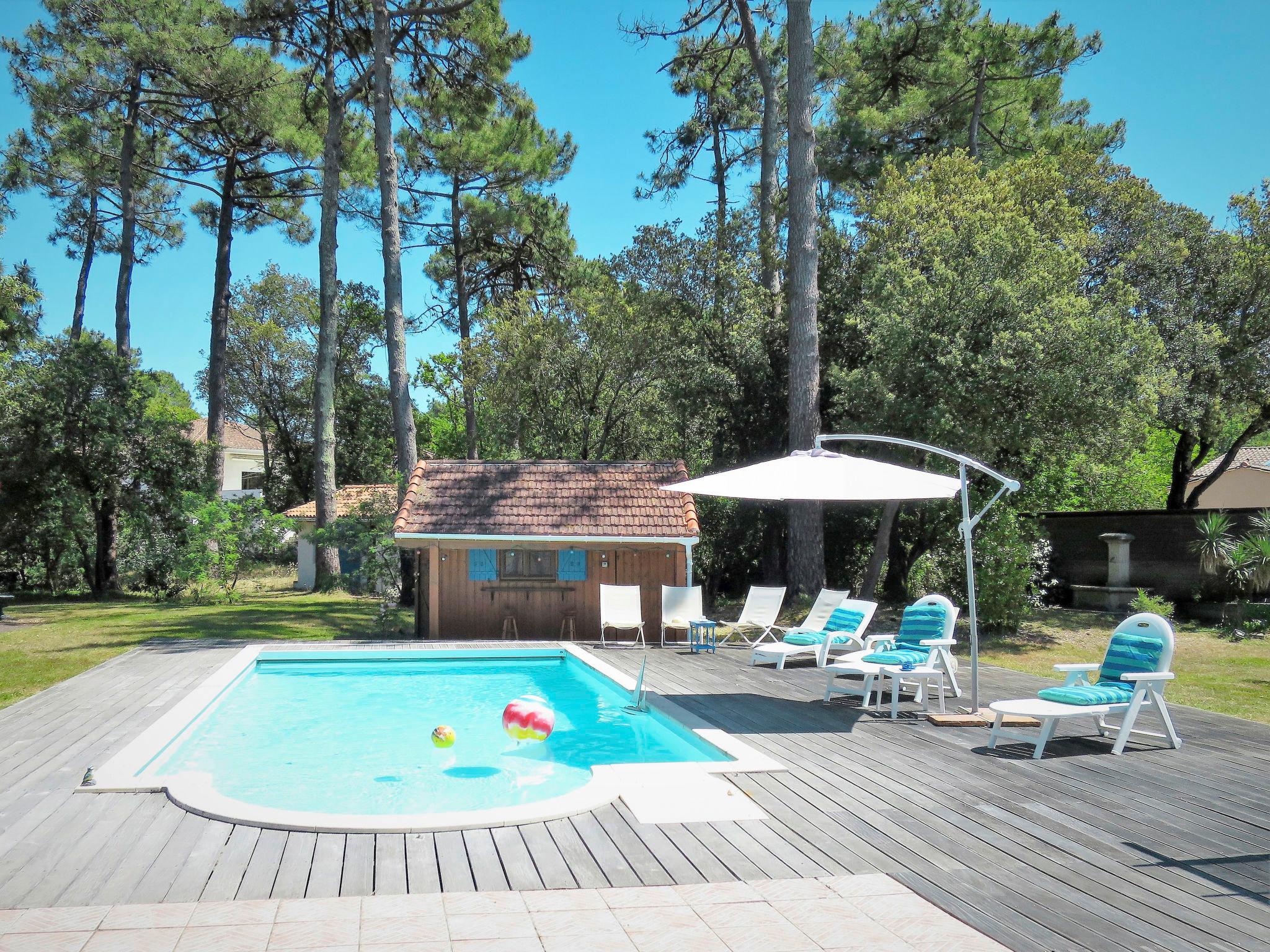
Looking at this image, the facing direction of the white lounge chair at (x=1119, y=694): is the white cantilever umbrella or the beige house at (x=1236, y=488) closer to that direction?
the white cantilever umbrella

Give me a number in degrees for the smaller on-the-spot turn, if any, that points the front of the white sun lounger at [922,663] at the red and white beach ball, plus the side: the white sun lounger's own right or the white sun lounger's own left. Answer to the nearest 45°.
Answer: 0° — it already faces it

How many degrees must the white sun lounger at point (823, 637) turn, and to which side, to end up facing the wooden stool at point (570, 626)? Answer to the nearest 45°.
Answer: approximately 90° to its right

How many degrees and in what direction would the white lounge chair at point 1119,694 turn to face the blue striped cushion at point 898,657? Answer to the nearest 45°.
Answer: approximately 90° to its right

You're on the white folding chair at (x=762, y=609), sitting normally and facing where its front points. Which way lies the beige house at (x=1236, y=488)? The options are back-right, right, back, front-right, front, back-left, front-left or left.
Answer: back

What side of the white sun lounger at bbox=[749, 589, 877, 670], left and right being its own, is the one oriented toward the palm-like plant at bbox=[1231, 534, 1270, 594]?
back

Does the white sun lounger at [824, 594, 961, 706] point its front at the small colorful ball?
yes

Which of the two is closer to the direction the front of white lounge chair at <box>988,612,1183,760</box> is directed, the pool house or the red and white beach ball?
the red and white beach ball

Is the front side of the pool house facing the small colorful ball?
yes

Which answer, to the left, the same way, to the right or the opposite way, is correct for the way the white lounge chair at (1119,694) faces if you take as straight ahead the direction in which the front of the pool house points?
to the right

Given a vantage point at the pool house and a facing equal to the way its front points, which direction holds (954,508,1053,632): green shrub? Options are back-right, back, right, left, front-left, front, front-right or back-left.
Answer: left
